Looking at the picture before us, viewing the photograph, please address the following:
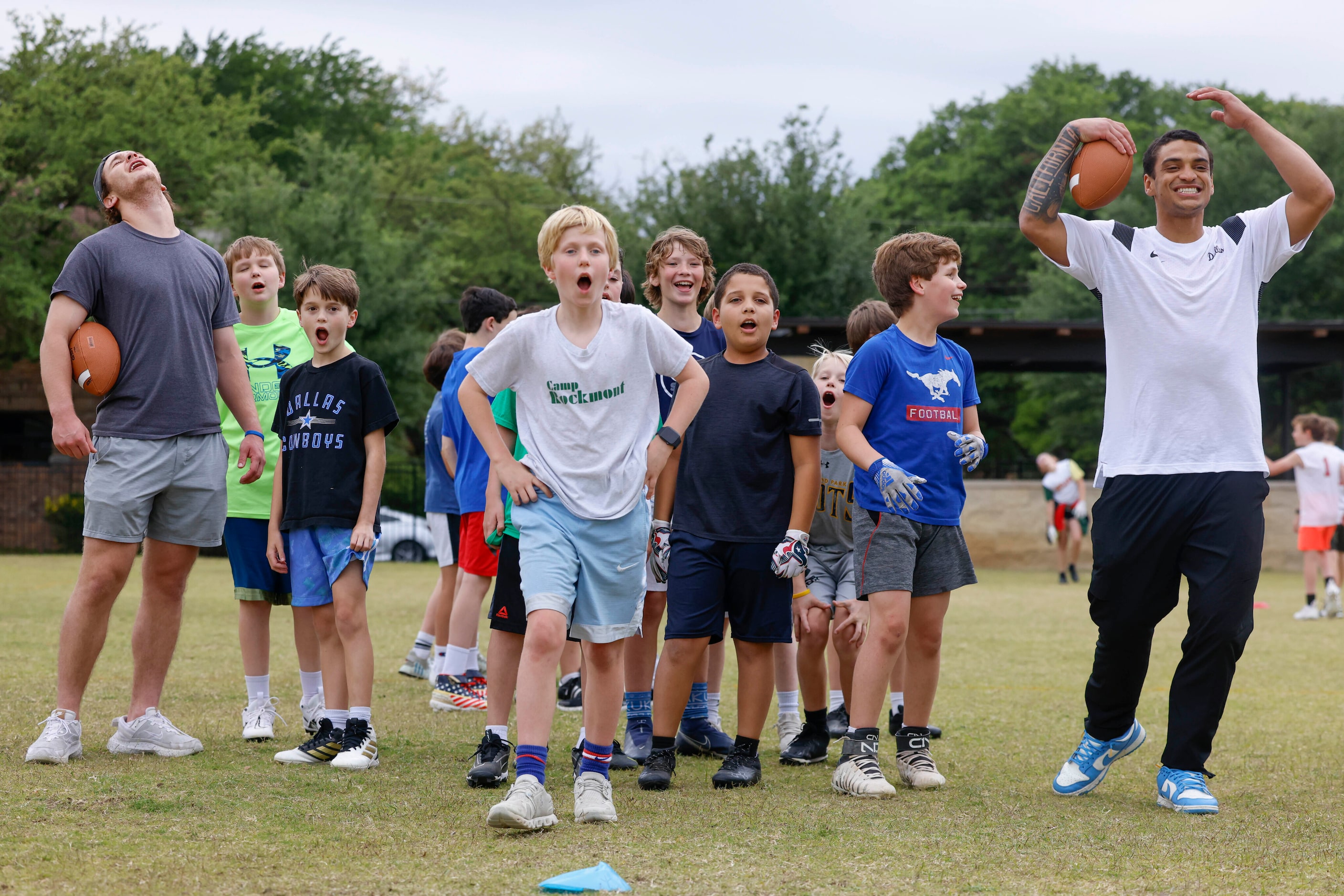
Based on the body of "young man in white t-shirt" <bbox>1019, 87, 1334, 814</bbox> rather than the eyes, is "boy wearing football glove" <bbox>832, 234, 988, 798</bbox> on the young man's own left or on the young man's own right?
on the young man's own right

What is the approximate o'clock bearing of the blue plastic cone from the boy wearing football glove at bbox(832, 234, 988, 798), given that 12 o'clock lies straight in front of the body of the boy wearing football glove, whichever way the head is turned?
The blue plastic cone is roughly at 2 o'clock from the boy wearing football glove.

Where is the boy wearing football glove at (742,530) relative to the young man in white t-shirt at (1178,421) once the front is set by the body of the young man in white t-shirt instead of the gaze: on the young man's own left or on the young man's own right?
on the young man's own right

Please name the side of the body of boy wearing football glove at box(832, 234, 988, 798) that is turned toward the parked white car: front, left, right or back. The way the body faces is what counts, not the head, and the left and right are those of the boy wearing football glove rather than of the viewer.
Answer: back

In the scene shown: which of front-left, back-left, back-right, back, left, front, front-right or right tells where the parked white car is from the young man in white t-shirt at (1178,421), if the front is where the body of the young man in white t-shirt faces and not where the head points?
back-right

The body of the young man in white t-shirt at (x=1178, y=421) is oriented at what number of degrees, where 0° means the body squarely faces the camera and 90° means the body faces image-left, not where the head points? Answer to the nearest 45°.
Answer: approximately 0°

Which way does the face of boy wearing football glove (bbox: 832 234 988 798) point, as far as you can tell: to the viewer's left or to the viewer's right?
to the viewer's right

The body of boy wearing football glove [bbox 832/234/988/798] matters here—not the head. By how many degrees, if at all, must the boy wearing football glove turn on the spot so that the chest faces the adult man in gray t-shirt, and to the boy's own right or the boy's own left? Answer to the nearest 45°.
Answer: approximately 135° to the boy's own right

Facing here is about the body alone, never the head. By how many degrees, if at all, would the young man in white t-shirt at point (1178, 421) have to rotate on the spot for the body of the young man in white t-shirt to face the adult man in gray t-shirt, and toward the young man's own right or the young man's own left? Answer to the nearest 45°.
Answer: approximately 90° to the young man's own right

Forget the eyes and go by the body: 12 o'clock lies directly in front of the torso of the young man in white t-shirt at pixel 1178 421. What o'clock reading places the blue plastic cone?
The blue plastic cone is roughly at 1 o'clock from the young man in white t-shirt.
